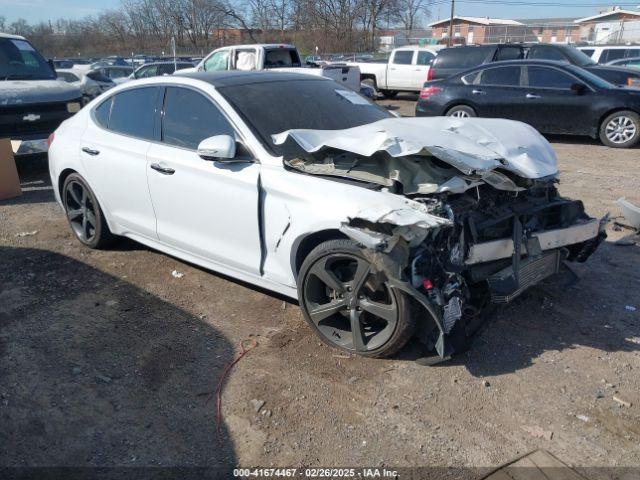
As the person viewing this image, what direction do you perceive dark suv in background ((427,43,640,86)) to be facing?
facing to the right of the viewer

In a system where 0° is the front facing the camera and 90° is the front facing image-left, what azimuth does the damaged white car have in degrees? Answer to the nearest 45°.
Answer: approximately 315°

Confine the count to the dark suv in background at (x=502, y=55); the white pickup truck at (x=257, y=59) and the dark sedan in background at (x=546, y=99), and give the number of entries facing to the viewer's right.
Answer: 2

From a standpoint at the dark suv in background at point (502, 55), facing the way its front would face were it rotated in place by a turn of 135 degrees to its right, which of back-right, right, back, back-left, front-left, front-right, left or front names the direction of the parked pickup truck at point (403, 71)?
right

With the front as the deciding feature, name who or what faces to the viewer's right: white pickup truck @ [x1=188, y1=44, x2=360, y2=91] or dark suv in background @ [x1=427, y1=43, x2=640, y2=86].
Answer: the dark suv in background

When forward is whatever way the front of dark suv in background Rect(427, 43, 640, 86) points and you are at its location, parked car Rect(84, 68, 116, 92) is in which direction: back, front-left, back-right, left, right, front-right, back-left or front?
back

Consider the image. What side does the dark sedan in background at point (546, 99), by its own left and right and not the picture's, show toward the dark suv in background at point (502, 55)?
left

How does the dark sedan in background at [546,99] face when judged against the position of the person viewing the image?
facing to the right of the viewer

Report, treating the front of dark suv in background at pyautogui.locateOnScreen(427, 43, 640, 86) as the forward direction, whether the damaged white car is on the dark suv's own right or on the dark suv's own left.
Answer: on the dark suv's own right

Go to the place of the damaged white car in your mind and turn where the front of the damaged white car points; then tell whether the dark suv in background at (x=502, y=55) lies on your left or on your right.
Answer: on your left

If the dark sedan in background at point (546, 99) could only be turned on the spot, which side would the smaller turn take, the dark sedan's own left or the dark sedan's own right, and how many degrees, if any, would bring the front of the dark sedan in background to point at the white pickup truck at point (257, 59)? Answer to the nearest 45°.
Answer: approximately 180°

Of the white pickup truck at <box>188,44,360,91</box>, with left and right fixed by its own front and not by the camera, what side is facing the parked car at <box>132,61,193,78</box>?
front

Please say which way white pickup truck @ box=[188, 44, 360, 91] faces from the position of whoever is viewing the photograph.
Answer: facing away from the viewer and to the left of the viewer

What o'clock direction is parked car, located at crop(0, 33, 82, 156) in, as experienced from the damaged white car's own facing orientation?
The parked car is roughly at 6 o'clock from the damaged white car.

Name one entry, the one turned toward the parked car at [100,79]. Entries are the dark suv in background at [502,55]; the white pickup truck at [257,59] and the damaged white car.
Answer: the white pickup truck

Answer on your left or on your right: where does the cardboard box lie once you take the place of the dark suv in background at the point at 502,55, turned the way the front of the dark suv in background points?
on your right

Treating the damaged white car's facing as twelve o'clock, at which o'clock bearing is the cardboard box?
The cardboard box is roughly at 6 o'clock from the damaged white car.
